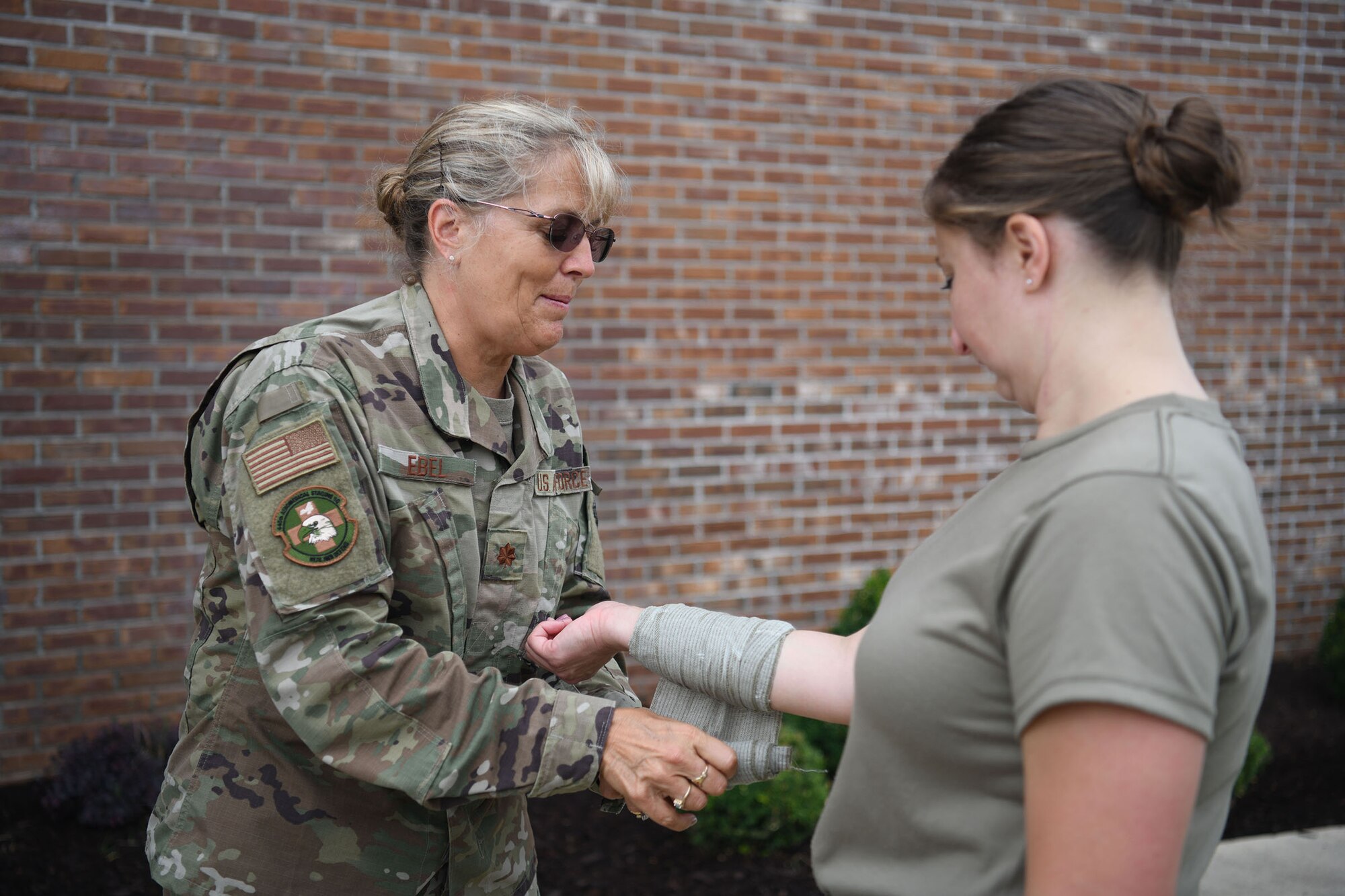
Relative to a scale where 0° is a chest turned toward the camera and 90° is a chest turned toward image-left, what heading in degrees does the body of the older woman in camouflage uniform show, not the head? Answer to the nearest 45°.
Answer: approximately 315°

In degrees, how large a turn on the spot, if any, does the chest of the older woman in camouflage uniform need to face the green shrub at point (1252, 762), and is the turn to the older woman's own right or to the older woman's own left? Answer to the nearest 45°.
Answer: approximately 90° to the older woman's own left

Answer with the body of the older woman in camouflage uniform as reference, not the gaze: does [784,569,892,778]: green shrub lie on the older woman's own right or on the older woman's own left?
on the older woman's own left

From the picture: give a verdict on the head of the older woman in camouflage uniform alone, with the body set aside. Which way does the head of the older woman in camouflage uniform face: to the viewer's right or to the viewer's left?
to the viewer's right
